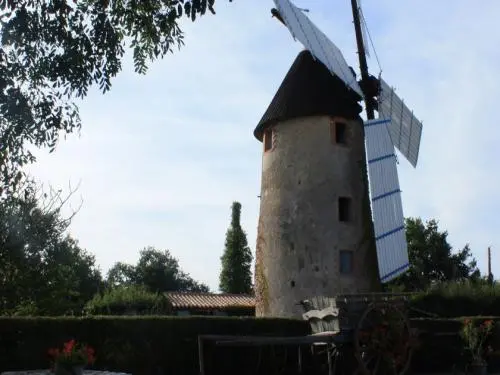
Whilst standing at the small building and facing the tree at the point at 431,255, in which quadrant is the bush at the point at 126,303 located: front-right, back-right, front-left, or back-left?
back-left

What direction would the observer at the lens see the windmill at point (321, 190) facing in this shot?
facing the viewer and to the right of the viewer

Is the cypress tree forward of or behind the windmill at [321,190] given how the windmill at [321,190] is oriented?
behind

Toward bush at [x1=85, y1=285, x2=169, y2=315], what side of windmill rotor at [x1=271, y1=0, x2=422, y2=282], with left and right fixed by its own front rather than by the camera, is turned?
back

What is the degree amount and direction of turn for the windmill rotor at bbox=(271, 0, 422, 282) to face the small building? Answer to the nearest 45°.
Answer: approximately 180°

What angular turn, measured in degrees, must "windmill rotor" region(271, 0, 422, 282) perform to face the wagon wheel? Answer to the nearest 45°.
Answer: approximately 45° to its right

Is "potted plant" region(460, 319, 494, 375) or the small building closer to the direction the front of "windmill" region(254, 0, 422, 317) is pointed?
the potted plant

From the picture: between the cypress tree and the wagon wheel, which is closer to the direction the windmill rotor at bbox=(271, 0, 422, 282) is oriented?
the wagon wheel

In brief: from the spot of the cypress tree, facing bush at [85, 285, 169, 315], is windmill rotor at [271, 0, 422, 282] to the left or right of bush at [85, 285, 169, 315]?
left

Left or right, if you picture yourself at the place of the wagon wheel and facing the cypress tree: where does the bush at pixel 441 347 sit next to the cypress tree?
right

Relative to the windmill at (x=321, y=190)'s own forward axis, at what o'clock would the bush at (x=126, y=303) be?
The bush is roughly at 6 o'clock from the windmill.

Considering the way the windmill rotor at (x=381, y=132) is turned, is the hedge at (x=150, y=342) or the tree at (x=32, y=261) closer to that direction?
the hedge
